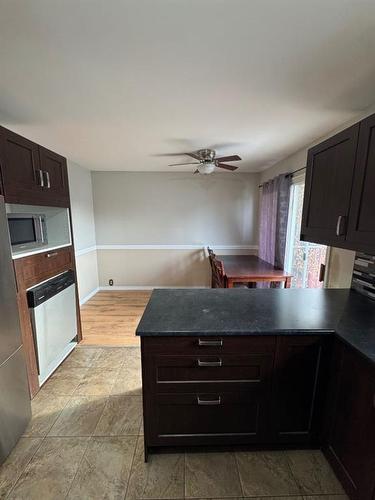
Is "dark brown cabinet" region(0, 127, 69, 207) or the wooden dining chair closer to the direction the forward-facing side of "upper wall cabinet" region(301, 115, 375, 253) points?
the dark brown cabinet

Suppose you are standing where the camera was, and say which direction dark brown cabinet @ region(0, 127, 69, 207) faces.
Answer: facing the viewer and to the right of the viewer

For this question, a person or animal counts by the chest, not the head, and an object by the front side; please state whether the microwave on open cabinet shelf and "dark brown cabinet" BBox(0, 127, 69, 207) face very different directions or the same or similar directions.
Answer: same or similar directions

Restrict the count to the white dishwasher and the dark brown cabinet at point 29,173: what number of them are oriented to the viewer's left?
0

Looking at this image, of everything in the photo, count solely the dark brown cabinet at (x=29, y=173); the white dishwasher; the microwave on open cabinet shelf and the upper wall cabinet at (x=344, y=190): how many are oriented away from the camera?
0

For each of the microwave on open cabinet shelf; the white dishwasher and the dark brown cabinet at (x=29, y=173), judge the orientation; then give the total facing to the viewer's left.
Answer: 0

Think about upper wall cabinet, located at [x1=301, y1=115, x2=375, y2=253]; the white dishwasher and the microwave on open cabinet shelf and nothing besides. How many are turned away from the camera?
0

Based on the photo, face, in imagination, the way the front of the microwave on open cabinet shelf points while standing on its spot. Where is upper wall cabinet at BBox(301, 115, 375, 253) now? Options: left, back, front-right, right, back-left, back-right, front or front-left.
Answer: front

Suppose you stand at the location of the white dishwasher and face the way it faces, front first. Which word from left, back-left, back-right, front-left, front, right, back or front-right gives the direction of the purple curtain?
front-left

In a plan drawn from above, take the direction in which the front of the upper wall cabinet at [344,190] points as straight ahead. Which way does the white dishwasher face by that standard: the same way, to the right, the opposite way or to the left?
the opposite way

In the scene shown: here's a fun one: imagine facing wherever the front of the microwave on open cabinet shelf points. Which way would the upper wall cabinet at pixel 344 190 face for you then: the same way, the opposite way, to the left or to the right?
the opposite way

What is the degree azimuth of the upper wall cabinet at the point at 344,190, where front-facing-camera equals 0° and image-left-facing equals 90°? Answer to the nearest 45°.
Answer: approximately 45°

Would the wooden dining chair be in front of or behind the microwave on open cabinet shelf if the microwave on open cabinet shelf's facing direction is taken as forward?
in front
